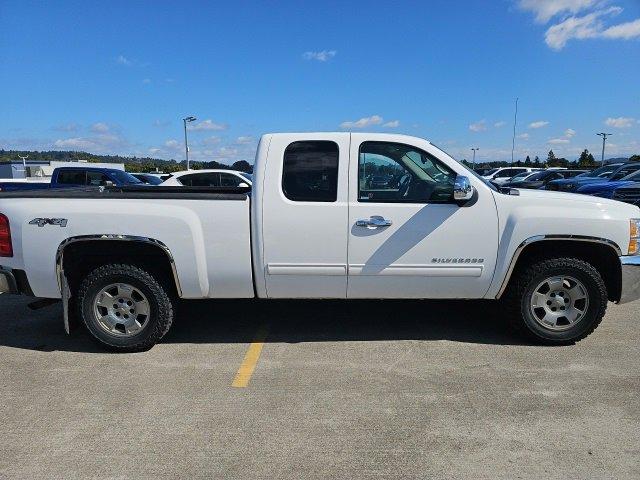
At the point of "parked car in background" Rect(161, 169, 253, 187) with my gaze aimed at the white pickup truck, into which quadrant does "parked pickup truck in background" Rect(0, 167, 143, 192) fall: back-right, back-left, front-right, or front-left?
back-right

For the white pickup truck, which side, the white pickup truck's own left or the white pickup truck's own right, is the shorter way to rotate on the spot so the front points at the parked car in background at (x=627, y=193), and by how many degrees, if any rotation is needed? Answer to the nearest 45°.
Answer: approximately 45° to the white pickup truck's own left

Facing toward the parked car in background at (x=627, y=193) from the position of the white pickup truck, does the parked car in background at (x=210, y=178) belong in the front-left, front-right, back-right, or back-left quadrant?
front-left

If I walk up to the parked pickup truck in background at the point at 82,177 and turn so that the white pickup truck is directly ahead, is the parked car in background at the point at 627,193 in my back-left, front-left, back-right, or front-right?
front-left

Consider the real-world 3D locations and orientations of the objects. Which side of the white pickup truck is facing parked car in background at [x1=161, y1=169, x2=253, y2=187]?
left

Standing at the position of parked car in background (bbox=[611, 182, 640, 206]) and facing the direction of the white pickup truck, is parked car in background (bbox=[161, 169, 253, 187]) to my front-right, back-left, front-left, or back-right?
front-right

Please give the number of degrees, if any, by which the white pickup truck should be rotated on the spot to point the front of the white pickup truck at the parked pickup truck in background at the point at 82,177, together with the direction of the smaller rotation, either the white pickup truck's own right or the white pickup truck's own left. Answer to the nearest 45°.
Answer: approximately 135° to the white pickup truck's own left

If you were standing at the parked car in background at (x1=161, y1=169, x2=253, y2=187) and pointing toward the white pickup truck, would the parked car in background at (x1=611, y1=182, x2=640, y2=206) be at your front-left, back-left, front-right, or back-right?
front-left

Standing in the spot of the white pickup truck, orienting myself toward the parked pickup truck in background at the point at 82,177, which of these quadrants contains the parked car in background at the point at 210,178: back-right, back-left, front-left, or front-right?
front-right

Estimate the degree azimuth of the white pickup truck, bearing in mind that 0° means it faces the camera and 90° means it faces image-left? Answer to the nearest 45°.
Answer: approximately 270°
